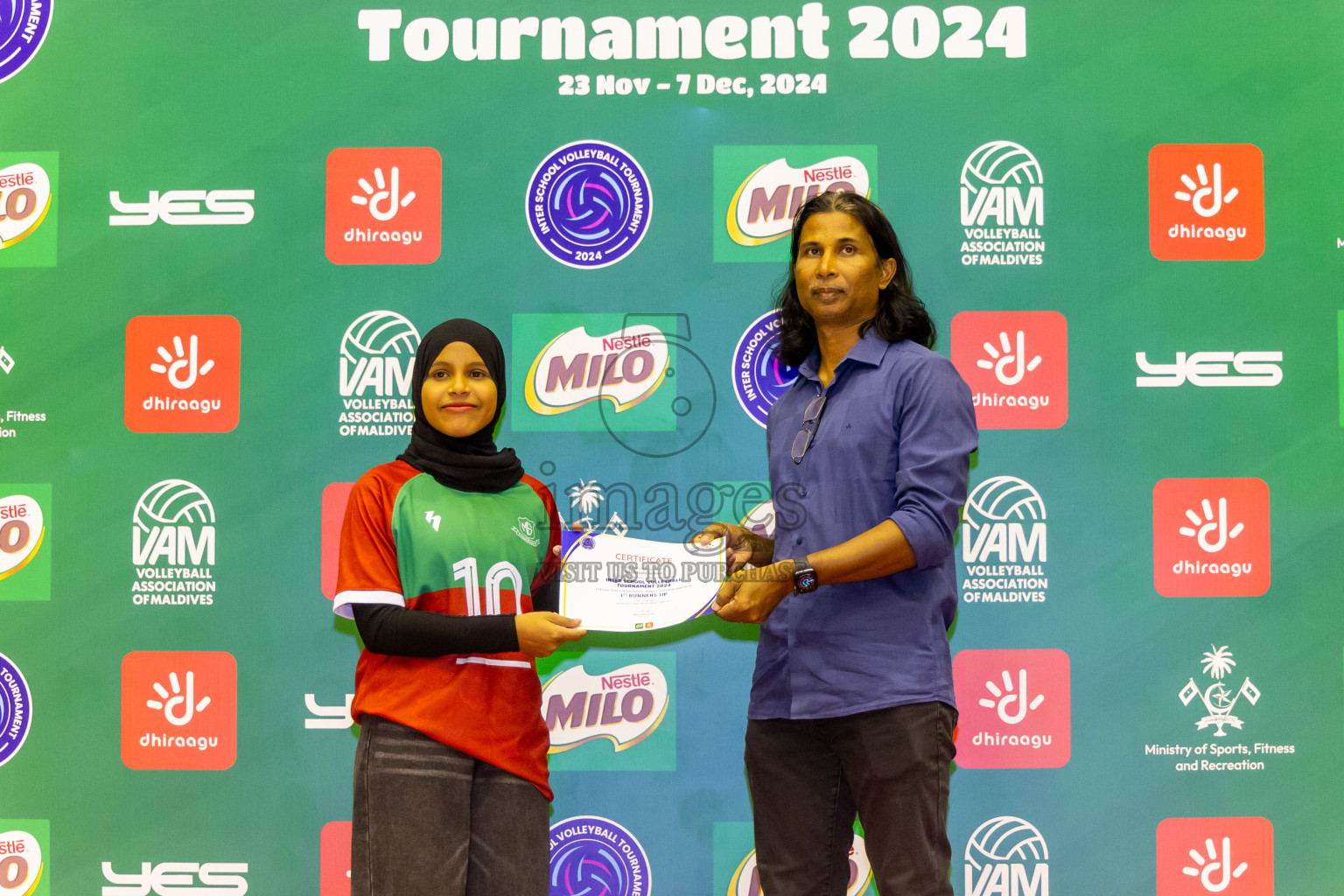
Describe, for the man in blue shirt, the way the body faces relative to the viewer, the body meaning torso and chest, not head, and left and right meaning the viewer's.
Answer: facing the viewer and to the left of the viewer
